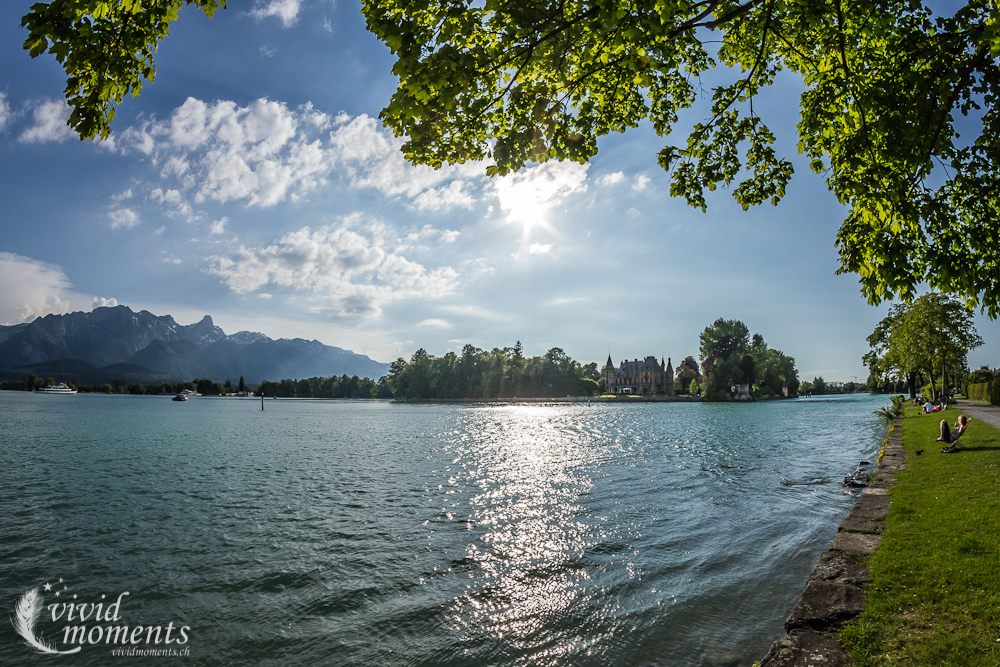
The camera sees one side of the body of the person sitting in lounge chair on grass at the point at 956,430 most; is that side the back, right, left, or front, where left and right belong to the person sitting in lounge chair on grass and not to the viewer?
left
